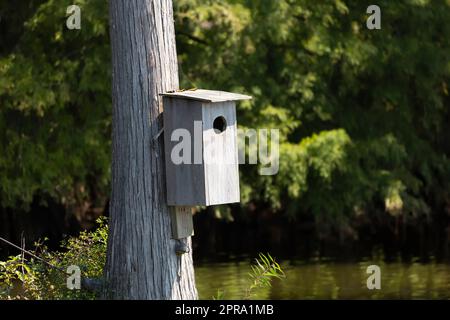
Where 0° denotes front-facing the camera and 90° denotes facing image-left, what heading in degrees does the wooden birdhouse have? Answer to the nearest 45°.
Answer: approximately 315°
